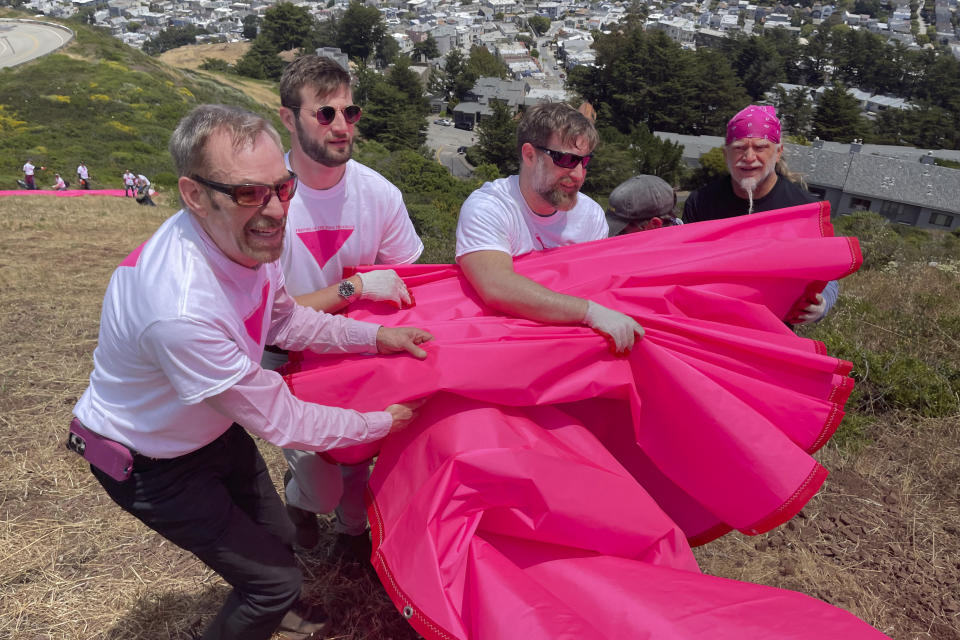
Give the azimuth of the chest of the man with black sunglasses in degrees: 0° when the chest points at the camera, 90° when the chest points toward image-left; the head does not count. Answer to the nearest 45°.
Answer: approximately 315°

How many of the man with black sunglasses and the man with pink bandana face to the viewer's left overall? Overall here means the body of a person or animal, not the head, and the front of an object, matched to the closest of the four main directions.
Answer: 0

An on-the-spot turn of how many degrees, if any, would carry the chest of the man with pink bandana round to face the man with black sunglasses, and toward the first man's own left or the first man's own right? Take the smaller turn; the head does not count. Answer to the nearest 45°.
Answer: approximately 45° to the first man's own right

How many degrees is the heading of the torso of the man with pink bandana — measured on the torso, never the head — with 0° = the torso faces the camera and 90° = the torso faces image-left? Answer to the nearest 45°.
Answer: approximately 0°

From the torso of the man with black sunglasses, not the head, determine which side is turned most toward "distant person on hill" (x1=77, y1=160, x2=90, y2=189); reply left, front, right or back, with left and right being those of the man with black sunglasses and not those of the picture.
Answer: back

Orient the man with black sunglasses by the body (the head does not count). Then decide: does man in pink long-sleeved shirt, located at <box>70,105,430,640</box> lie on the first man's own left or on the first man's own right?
on the first man's own right

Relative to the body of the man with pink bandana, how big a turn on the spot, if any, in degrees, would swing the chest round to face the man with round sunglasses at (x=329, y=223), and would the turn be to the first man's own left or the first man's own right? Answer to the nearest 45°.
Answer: approximately 45° to the first man's own right

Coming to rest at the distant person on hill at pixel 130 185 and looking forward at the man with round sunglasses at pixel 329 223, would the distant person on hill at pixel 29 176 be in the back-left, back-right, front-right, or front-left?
back-right

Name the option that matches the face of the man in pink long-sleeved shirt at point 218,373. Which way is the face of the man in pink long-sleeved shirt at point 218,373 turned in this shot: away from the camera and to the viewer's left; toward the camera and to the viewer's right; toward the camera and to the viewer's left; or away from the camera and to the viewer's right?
toward the camera and to the viewer's right

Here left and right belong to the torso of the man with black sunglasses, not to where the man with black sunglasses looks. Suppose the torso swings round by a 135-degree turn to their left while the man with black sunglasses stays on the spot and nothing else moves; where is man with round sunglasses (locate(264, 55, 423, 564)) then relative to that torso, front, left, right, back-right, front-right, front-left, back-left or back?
left
